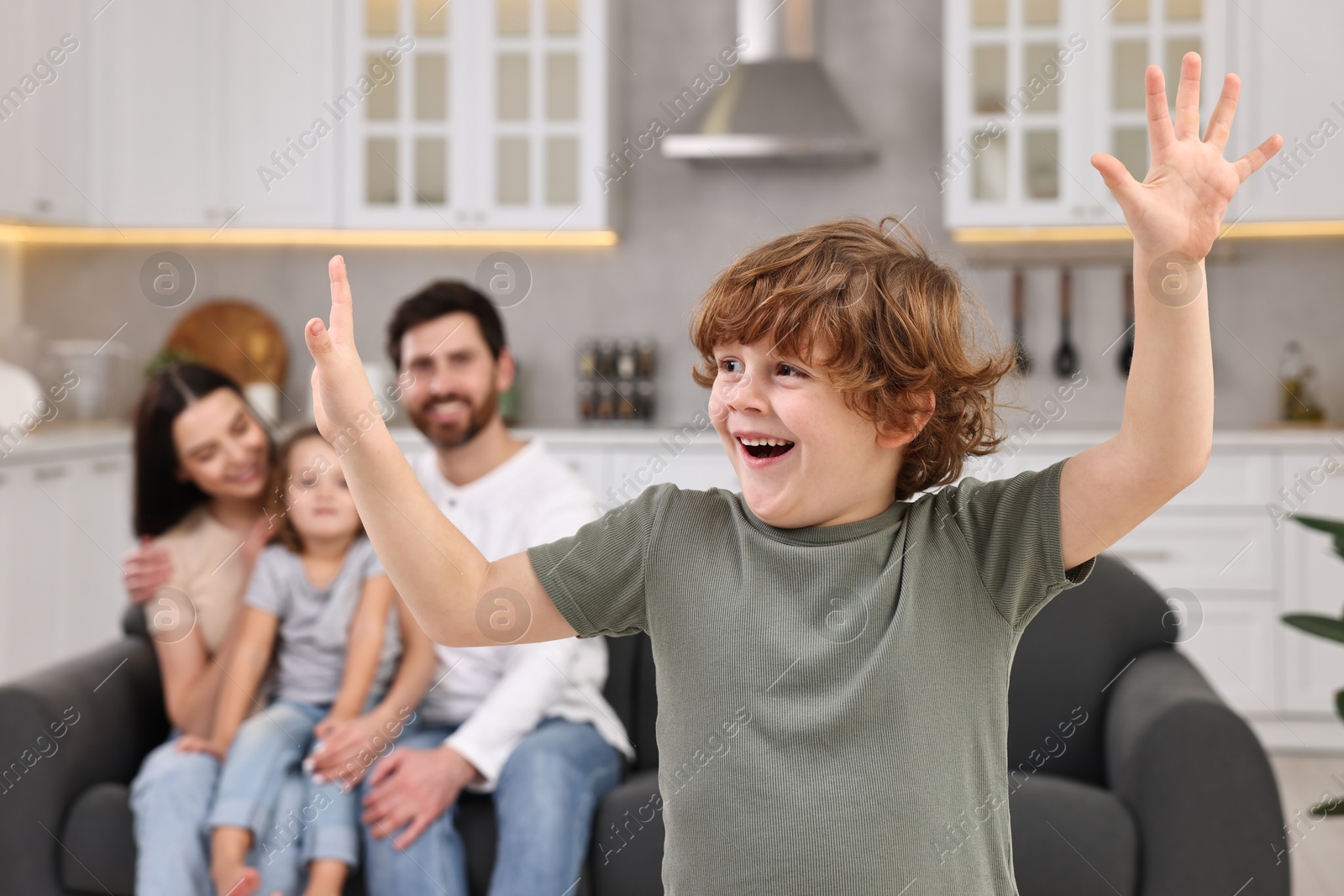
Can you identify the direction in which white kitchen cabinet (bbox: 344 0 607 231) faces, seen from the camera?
facing the viewer

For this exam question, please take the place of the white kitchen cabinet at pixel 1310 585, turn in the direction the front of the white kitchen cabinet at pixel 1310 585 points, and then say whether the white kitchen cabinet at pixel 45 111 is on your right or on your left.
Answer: on your right

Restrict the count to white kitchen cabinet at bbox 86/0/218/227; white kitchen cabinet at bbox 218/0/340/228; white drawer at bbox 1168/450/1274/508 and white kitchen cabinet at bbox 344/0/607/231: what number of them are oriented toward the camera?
4

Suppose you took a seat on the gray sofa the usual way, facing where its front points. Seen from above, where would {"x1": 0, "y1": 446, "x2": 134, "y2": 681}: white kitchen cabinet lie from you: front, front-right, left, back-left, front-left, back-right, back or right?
back-right

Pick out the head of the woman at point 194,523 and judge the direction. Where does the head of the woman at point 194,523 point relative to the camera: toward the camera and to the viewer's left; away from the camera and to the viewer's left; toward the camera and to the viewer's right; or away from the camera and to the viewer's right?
toward the camera and to the viewer's right

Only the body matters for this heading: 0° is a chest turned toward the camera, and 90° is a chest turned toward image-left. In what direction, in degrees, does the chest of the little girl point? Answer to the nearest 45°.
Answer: approximately 0°

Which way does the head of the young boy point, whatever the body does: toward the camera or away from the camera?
toward the camera

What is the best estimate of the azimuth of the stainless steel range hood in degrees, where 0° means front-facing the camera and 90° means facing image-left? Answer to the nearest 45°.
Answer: approximately 0°

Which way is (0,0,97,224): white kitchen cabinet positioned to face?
toward the camera

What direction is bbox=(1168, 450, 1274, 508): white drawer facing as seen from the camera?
toward the camera

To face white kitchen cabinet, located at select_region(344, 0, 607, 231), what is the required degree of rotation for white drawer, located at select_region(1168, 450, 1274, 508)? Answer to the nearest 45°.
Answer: approximately 90° to its right
